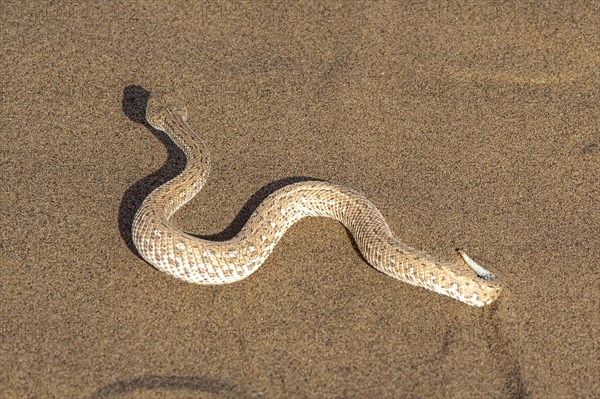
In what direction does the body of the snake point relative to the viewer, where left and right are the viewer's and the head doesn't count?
facing away from the viewer and to the left of the viewer
